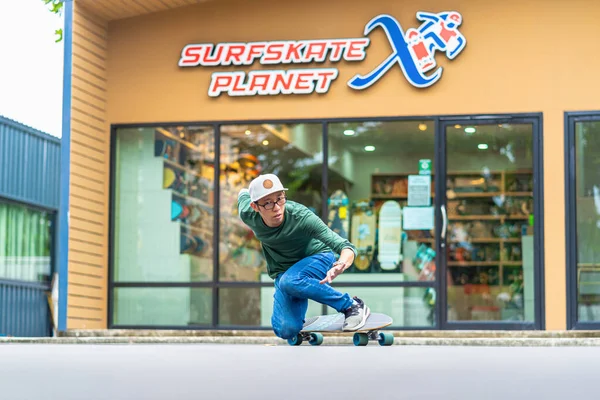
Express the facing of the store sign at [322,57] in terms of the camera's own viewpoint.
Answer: facing the viewer

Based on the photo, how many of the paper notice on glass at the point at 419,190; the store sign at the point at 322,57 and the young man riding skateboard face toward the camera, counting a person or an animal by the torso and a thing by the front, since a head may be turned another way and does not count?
3

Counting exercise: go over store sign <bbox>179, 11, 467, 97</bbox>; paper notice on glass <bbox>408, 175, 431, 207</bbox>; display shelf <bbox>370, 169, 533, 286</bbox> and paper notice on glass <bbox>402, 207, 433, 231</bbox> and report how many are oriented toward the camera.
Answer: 4

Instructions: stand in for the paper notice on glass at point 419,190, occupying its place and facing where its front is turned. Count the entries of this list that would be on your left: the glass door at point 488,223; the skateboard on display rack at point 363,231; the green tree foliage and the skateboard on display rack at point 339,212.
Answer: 1

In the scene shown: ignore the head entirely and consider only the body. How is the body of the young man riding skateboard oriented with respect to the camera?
toward the camera

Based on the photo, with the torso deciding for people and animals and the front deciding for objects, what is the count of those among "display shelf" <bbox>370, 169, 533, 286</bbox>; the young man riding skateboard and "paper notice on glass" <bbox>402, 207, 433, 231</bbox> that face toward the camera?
3

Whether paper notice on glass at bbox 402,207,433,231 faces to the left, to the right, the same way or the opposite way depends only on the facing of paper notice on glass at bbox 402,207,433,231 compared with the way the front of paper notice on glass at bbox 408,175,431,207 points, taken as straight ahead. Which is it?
the same way

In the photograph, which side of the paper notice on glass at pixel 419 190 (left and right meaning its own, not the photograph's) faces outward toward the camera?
front

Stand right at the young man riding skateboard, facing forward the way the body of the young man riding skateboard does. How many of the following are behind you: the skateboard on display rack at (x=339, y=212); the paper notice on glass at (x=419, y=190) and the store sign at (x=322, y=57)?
3

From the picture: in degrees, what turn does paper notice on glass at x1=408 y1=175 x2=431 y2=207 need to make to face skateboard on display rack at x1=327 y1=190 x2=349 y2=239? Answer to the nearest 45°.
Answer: approximately 90° to its right

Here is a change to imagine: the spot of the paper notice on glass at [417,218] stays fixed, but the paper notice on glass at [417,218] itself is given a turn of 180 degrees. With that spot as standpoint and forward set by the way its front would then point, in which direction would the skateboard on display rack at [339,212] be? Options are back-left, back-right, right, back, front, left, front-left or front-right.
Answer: left

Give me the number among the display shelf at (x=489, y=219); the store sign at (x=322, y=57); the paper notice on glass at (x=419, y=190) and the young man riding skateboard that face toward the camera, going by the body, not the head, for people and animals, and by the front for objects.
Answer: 4

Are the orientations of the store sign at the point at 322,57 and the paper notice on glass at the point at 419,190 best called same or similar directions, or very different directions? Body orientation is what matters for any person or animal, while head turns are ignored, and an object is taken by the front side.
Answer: same or similar directions
